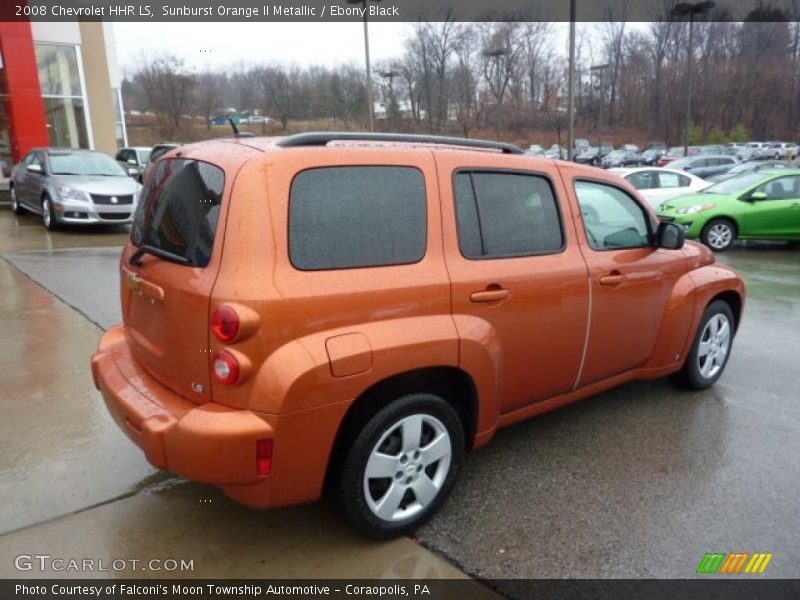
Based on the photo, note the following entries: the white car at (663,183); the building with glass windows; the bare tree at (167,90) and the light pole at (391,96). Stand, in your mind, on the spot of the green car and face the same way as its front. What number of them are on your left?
0

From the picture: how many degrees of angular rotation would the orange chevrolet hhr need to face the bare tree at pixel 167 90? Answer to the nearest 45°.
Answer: approximately 45° to its left

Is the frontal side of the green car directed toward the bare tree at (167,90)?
no

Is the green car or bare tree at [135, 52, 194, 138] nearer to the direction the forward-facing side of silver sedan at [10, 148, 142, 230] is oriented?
the green car

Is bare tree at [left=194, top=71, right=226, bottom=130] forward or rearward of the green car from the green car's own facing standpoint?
forward

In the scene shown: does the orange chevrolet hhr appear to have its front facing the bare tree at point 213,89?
no

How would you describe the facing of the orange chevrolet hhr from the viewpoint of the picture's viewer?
facing away from the viewer and to the right of the viewer

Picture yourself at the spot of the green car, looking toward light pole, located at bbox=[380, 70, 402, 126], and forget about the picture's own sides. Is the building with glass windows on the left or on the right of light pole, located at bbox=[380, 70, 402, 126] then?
left

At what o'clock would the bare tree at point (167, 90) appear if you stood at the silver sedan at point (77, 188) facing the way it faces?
The bare tree is roughly at 8 o'clock from the silver sedan.

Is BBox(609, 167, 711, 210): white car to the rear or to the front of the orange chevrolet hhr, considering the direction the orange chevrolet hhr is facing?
to the front

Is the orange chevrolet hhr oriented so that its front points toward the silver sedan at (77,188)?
no

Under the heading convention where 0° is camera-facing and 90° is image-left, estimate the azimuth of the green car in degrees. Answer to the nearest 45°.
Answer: approximately 45°

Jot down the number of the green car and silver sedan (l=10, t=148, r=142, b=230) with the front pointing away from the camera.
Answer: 0

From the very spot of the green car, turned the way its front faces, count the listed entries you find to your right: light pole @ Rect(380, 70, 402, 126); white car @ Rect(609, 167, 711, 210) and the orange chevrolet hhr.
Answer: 2

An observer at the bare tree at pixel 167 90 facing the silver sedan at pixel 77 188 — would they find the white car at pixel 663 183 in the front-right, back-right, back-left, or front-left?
front-left

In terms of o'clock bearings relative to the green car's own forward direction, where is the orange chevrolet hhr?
The orange chevrolet hhr is roughly at 11 o'clock from the green car.

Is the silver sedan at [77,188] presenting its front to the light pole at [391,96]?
no
